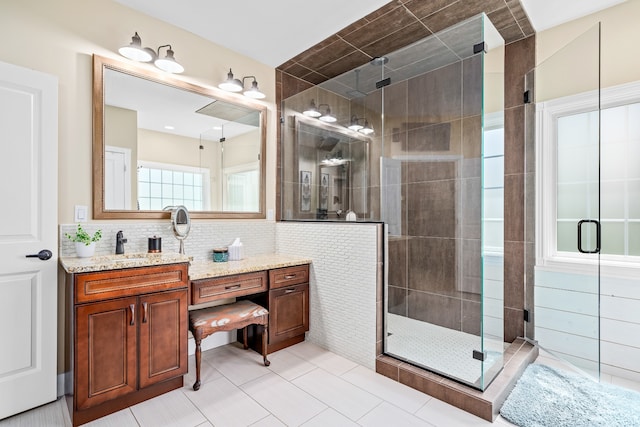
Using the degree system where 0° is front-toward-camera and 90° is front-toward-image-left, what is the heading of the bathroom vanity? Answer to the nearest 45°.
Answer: approximately 315°

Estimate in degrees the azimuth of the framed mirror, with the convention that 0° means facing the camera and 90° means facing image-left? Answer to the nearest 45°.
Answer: approximately 315°

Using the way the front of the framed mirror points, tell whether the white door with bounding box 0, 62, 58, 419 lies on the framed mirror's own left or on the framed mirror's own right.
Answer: on the framed mirror's own right

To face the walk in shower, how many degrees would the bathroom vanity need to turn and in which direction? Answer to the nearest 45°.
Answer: approximately 45° to its left
